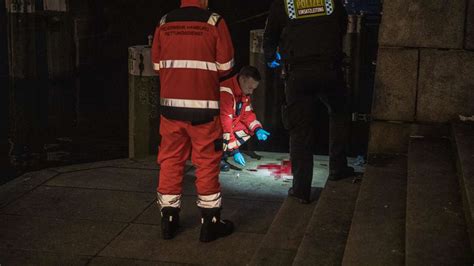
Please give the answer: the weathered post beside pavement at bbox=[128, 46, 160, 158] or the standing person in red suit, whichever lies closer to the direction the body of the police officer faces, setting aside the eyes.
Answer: the weathered post beside pavement

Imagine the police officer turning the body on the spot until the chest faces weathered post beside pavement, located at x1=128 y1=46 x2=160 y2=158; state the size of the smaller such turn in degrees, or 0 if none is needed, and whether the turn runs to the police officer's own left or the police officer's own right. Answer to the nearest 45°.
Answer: approximately 45° to the police officer's own left

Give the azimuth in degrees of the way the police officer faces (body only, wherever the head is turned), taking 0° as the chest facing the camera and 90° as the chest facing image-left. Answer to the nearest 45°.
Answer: approximately 180°

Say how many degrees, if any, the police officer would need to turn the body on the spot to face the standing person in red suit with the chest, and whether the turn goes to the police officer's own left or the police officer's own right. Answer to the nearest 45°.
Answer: approximately 135° to the police officer's own left
